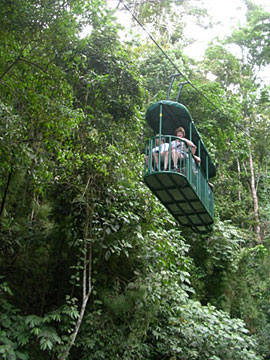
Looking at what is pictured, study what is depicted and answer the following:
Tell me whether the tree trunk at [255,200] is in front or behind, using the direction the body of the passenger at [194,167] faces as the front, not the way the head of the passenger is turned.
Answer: behind

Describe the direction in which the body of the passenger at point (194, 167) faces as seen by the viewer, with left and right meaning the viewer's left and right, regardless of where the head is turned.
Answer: facing the viewer and to the left of the viewer

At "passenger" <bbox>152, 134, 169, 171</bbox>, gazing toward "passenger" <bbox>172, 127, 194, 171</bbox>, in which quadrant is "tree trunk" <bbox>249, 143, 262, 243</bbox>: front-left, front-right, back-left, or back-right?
front-left
